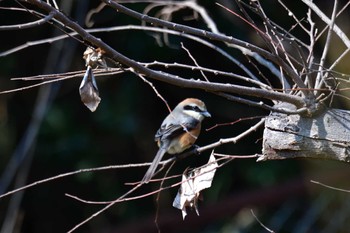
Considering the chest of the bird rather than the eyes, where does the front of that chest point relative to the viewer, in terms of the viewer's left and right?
facing to the right of the viewer

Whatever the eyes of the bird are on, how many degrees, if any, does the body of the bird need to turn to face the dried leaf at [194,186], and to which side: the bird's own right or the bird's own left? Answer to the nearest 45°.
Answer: approximately 90° to the bird's own right
